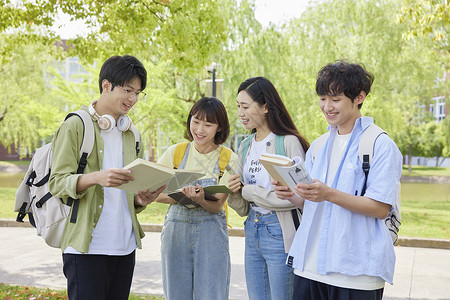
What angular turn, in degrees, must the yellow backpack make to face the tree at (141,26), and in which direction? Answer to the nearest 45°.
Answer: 0° — it already faces it

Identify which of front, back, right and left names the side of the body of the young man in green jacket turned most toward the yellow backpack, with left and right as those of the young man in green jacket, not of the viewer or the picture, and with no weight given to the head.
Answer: left

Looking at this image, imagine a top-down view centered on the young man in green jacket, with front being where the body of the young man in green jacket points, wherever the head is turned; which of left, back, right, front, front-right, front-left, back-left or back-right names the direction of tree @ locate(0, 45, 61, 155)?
back-left

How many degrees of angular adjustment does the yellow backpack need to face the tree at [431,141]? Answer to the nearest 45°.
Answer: approximately 45° to its right

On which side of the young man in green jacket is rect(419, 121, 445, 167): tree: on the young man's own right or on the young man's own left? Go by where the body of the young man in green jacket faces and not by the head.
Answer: on the young man's own left

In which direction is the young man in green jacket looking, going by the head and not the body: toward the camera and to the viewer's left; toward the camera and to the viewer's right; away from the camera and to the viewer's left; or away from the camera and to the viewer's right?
toward the camera and to the viewer's right

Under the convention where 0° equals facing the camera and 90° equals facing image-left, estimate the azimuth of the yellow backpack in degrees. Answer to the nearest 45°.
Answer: approximately 180°

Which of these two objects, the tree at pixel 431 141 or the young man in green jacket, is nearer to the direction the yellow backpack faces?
the tree

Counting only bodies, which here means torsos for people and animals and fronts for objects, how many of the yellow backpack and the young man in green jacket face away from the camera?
1

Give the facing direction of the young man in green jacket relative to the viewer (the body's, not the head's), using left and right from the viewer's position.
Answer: facing the viewer and to the right of the viewer

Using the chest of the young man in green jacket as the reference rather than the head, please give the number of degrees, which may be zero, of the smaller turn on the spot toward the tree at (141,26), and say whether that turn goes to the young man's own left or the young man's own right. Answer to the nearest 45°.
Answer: approximately 135° to the young man's own left

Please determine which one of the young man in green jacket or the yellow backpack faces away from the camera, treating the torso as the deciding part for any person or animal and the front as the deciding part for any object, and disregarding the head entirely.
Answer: the yellow backpack
